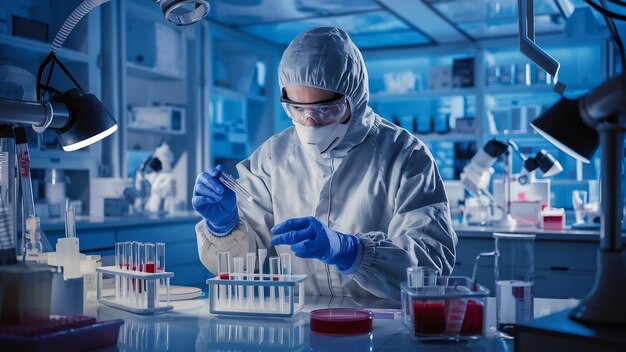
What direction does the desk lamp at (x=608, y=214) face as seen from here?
to the viewer's left

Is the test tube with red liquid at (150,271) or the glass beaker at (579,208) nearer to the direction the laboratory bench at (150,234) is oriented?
the test tube with red liquid

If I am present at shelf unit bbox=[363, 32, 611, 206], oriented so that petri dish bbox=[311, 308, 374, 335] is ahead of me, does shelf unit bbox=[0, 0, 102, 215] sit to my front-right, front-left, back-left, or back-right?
front-right

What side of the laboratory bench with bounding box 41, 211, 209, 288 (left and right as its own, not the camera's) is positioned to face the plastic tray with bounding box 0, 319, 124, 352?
front

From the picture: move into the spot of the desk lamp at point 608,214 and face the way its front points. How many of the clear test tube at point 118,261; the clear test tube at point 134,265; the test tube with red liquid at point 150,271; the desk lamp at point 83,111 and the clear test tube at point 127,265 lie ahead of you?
5

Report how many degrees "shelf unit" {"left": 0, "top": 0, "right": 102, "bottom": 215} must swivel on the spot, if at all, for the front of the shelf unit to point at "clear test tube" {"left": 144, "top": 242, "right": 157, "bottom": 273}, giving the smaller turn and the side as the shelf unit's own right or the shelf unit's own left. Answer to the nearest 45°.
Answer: approximately 45° to the shelf unit's own right

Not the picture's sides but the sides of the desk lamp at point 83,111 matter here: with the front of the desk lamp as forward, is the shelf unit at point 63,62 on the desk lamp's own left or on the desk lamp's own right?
on the desk lamp's own left

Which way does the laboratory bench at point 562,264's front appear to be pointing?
toward the camera

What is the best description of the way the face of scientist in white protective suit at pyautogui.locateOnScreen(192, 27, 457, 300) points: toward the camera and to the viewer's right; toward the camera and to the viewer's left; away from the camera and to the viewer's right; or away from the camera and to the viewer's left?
toward the camera and to the viewer's left

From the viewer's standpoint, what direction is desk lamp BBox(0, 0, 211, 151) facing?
to the viewer's right

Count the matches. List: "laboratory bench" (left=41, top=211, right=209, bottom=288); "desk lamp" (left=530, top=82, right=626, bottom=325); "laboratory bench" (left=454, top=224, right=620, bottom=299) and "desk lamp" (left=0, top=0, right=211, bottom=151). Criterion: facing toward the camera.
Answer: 2

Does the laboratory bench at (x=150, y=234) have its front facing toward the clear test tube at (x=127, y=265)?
yes

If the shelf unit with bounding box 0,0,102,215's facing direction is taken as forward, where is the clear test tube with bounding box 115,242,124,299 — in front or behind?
in front

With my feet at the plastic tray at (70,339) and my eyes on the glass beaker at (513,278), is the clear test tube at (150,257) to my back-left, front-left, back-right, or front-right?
front-left
